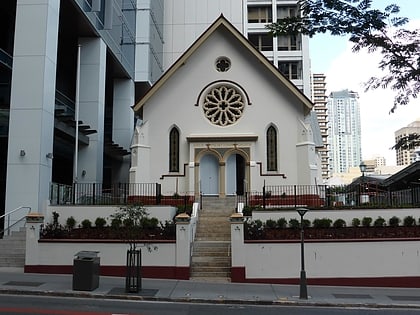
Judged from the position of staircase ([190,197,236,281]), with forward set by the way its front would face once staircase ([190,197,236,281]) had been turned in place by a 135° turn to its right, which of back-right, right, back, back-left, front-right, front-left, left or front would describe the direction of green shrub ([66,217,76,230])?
front-left

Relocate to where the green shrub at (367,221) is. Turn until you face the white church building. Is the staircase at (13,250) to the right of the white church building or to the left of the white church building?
left

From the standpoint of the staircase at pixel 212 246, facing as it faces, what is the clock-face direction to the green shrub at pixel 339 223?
The green shrub is roughly at 9 o'clock from the staircase.

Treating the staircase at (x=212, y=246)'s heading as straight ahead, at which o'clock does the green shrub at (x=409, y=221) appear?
The green shrub is roughly at 9 o'clock from the staircase.

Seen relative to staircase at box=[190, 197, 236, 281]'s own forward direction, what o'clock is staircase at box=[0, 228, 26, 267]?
staircase at box=[0, 228, 26, 267] is roughly at 3 o'clock from staircase at box=[190, 197, 236, 281].

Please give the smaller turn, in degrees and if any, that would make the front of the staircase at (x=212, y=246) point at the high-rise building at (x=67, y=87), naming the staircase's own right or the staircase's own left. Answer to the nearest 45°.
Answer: approximately 135° to the staircase's own right

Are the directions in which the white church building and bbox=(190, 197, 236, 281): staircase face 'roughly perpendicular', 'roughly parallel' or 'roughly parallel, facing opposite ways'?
roughly parallel

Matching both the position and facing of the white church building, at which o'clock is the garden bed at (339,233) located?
The garden bed is roughly at 11 o'clock from the white church building.

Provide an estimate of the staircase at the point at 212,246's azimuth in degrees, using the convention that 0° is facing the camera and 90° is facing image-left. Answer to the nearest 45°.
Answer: approximately 0°

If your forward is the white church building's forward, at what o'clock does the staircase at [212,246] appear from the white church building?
The staircase is roughly at 12 o'clock from the white church building.

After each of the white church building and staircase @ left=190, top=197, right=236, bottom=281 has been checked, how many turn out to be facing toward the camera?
2

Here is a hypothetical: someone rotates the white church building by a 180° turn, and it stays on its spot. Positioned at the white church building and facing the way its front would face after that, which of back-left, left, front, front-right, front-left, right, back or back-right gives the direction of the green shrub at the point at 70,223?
back-left

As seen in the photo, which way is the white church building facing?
toward the camera

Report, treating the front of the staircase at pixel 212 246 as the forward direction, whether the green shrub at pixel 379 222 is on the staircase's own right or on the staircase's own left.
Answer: on the staircase's own left
